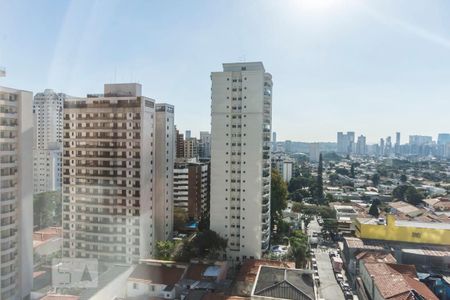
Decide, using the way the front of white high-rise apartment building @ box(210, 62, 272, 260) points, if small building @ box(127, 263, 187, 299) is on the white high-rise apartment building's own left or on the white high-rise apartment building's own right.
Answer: on the white high-rise apartment building's own right

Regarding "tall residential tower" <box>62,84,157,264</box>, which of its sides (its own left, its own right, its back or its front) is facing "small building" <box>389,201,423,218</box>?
left

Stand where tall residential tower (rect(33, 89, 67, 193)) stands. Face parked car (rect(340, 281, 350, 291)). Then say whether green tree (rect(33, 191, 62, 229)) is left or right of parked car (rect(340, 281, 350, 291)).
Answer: right

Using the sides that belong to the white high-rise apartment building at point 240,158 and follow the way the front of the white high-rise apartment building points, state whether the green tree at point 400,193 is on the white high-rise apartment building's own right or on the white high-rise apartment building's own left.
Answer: on the white high-rise apartment building's own left

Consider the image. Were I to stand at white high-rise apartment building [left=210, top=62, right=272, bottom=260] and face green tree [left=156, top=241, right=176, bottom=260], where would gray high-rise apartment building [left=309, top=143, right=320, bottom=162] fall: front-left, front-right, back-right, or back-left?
back-right

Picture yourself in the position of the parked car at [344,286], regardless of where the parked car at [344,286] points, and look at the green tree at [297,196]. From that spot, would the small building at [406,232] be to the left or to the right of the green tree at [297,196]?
right
